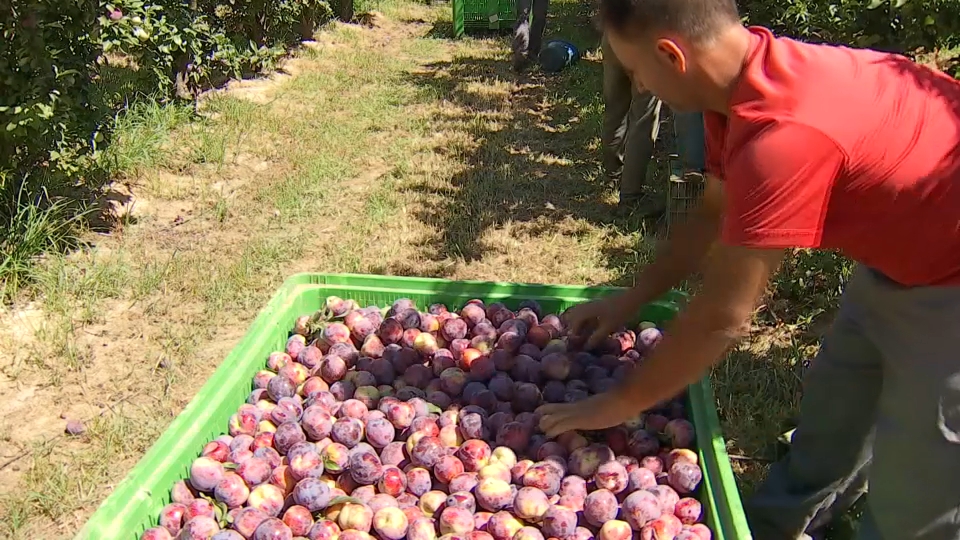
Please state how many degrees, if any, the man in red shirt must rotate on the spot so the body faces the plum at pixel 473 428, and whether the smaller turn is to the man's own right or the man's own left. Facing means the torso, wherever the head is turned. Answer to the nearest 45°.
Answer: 0° — they already face it

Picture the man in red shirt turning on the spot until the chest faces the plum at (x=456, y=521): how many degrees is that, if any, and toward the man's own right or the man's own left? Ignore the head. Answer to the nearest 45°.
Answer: approximately 45° to the man's own left

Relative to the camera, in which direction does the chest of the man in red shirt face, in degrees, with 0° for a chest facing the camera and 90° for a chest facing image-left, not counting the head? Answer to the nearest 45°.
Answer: approximately 90°

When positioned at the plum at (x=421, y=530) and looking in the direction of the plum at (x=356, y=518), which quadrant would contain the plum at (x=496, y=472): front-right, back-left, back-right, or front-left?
back-right

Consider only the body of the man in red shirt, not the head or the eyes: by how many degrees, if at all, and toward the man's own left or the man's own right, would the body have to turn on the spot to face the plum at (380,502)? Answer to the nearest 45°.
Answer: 0° — they already face it

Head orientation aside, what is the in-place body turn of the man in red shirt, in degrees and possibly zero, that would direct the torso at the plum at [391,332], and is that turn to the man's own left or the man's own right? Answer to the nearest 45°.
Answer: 0° — they already face it

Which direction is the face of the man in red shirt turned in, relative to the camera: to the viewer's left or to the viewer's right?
to the viewer's left

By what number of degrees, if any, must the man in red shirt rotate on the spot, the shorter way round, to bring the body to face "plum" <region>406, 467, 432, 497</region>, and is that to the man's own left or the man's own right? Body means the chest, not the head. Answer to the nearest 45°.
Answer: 0° — they already face it
